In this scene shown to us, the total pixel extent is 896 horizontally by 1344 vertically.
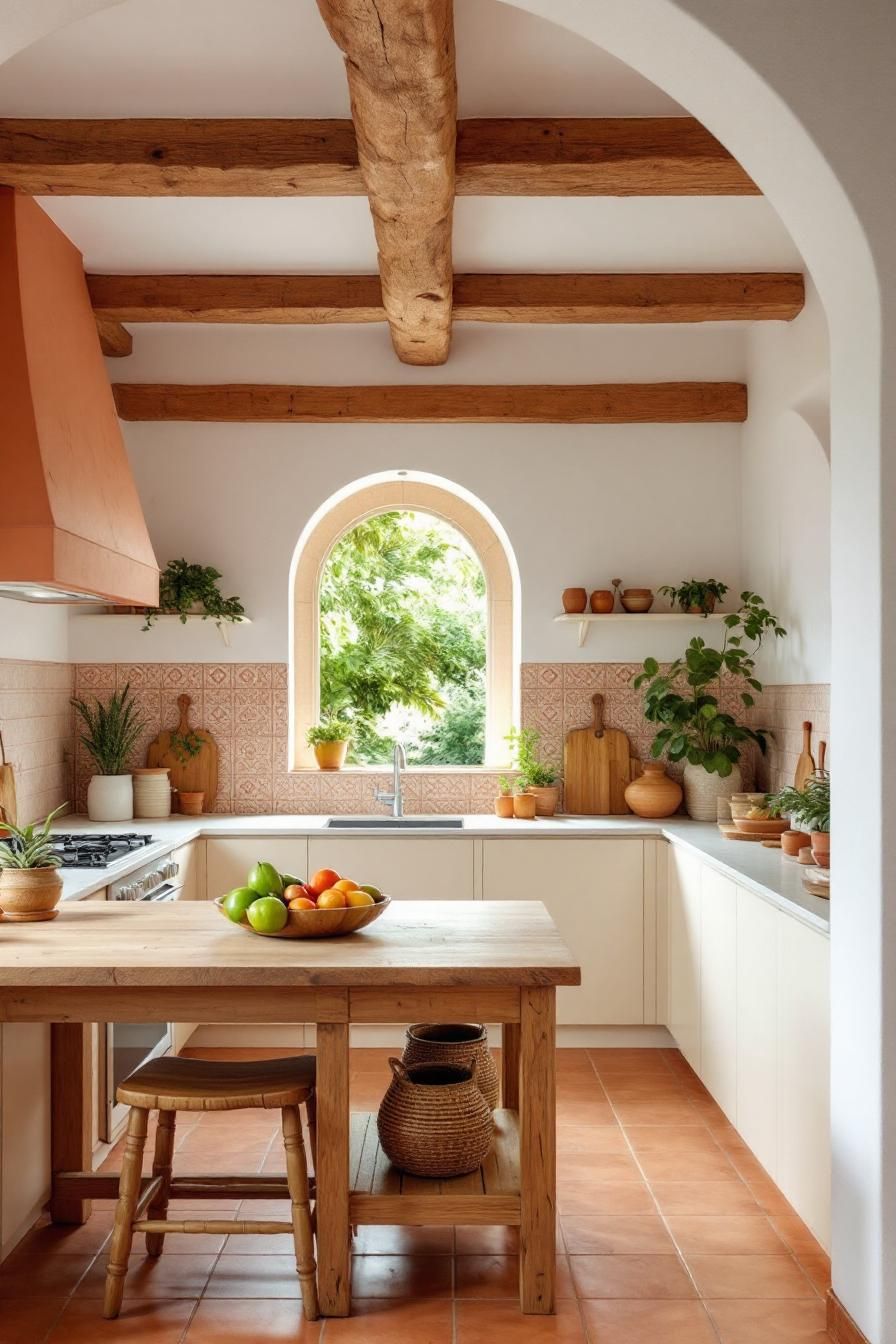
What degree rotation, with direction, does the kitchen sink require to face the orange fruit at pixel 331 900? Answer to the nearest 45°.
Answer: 0° — it already faces it

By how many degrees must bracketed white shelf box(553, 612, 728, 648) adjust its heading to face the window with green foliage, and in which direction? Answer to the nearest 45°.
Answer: approximately 135° to its right

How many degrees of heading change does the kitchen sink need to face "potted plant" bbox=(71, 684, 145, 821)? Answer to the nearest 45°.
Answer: approximately 90° to its right

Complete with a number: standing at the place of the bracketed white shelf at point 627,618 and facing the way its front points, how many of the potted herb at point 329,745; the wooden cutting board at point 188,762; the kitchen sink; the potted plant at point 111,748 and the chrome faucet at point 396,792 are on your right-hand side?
5

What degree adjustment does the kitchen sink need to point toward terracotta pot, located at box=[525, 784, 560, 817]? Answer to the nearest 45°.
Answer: approximately 90° to its left

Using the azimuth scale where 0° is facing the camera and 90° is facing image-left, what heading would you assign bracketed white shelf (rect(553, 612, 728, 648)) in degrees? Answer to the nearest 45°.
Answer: approximately 0°

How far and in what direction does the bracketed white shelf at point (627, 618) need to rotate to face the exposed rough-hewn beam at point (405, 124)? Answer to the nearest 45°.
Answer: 0° — it already faces it

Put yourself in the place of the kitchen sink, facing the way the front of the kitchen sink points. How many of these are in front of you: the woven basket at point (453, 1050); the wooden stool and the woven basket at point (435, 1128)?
3

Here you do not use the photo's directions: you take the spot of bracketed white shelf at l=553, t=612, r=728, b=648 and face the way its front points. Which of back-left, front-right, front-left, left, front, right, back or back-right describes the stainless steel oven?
front-right

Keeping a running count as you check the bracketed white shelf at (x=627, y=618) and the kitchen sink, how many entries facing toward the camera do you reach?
2

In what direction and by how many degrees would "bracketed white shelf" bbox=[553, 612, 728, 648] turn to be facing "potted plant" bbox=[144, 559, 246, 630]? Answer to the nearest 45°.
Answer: approximately 90° to its right

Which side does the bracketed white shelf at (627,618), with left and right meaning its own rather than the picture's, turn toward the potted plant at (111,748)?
right
